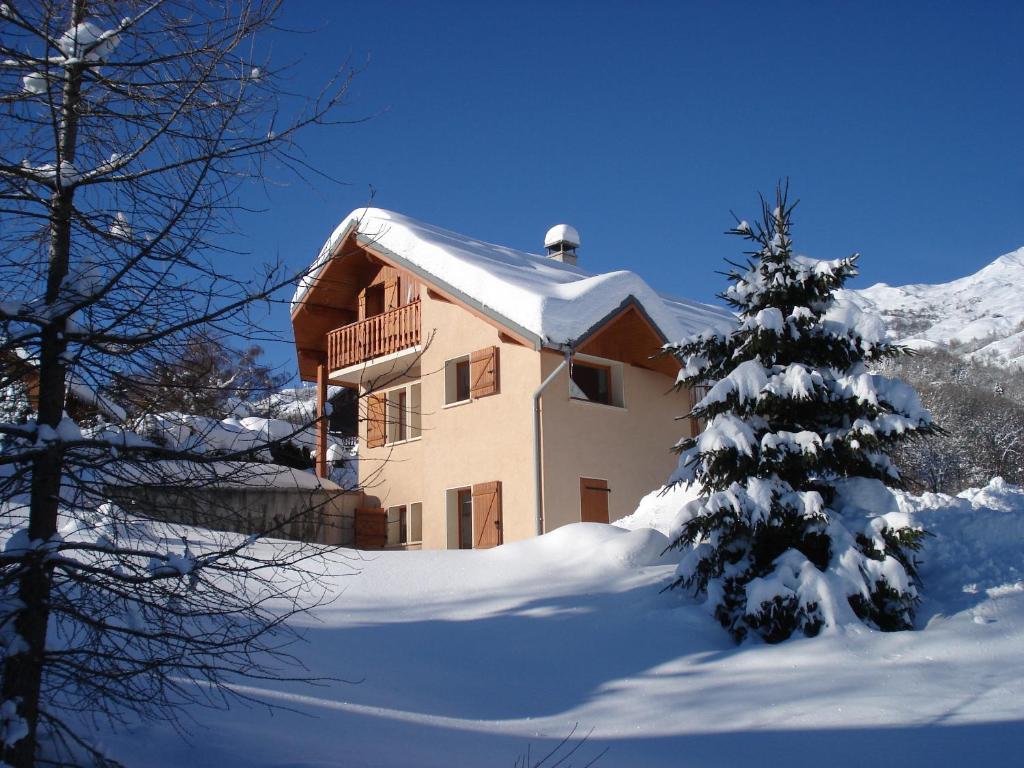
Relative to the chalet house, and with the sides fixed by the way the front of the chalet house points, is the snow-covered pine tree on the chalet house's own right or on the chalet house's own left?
on the chalet house's own left

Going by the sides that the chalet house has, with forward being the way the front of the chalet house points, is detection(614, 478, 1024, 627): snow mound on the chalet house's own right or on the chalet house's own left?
on the chalet house's own left

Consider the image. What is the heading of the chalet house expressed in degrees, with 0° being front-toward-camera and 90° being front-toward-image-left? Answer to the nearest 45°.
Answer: approximately 45°
